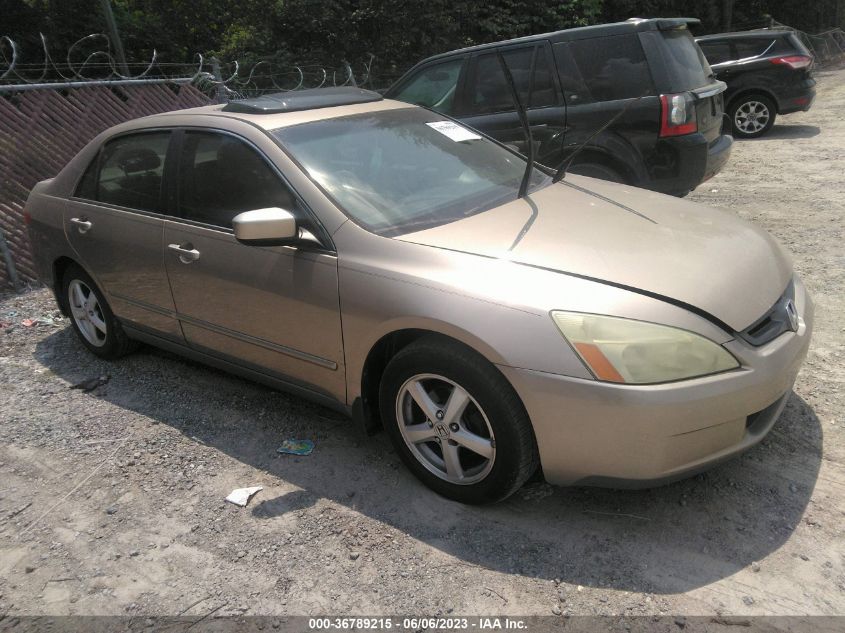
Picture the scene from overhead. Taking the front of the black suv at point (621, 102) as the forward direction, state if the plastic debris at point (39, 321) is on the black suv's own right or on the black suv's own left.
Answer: on the black suv's own left

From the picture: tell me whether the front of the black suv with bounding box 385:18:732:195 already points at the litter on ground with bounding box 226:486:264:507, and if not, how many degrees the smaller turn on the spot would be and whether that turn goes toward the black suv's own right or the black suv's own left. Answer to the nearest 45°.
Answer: approximately 90° to the black suv's own left

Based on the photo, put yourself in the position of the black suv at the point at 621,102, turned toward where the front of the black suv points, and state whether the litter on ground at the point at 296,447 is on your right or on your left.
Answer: on your left

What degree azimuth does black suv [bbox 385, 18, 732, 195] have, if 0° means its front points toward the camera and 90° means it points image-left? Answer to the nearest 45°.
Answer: approximately 135°

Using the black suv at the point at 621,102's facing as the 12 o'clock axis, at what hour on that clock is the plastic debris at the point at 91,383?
The plastic debris is roughly at 9 o'clock from the black suv.

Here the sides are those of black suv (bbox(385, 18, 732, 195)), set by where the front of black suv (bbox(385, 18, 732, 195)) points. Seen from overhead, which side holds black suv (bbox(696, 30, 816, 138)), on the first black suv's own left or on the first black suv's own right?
on the first black suv's own right
